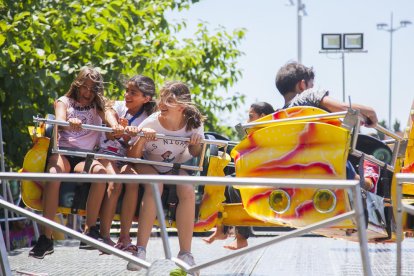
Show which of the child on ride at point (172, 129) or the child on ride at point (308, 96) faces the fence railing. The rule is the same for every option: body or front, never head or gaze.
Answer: the child on ride at point (172, 129)

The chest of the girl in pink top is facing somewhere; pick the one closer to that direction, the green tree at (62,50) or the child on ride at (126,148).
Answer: the child on ride

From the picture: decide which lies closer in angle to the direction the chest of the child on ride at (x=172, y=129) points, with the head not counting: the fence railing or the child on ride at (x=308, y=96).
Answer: the fence railing

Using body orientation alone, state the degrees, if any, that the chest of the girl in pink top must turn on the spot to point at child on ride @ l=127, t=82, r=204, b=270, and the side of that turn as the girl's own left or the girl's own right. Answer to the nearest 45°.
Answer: approximately 45° to the girl's own left

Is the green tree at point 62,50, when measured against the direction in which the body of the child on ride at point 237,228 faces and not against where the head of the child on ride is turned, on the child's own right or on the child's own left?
on the child's own right

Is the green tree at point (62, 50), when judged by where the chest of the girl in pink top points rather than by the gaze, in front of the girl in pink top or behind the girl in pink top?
behind
